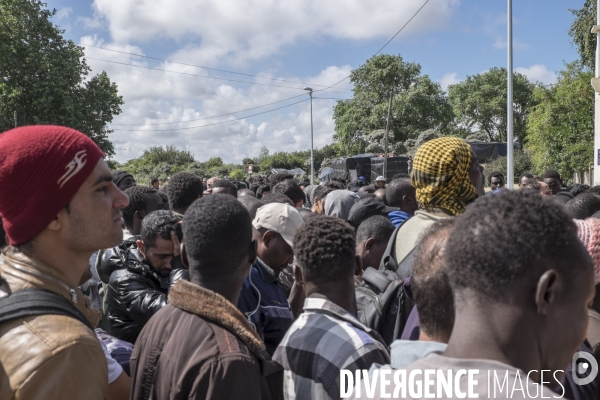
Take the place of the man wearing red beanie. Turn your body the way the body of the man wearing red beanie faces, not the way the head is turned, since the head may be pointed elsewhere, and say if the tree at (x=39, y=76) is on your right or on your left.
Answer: on your left

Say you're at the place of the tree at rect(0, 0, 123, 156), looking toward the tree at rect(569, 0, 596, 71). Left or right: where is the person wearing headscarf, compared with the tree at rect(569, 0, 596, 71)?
right

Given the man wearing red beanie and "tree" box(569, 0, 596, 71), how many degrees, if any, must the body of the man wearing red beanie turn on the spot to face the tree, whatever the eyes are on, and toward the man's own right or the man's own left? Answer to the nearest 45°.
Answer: approximately 45° to the man's own left

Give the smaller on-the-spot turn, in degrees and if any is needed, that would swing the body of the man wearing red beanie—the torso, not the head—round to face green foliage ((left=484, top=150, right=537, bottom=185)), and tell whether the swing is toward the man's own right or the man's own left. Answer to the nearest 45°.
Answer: approximately 45° to the man's own left

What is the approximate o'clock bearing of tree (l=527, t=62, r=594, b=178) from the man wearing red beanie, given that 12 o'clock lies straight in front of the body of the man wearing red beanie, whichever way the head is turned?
The tree is roughly at 11 o'clock from the man wearing red beanie.

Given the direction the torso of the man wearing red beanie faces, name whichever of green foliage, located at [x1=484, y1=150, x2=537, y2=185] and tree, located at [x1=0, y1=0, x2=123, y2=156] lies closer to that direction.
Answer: the green foliage

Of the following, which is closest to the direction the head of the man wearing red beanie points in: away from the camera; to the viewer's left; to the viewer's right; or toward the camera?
to the viewer's right

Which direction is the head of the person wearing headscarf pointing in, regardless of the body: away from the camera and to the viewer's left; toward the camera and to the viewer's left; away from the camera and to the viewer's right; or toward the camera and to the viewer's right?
away from the camera and to the viewer's right

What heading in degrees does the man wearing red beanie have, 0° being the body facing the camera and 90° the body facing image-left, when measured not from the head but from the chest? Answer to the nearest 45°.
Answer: approximately 270°
